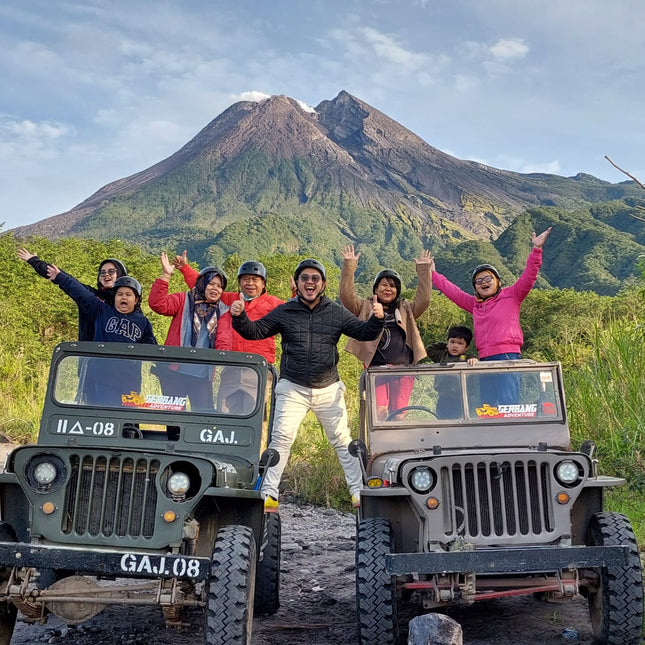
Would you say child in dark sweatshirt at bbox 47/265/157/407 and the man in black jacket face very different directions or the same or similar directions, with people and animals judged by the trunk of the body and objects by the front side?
same or similar directions

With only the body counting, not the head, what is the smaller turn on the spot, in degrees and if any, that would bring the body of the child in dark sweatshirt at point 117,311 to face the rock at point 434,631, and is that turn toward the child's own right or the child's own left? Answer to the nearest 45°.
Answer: approximately 45° to the child's own left

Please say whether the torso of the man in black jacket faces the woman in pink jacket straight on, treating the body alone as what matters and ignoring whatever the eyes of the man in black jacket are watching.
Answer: no

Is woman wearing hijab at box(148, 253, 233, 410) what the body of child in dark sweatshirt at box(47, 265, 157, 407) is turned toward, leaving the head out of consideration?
no

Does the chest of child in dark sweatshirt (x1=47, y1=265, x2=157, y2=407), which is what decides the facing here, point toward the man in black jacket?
no

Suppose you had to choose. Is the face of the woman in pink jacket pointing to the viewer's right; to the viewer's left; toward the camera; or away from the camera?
toward the camera

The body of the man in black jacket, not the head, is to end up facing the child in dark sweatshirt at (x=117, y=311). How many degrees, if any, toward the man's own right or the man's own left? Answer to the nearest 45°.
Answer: approximately 90° to the man's own right

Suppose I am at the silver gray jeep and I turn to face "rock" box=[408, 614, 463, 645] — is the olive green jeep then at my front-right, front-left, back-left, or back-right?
front-right

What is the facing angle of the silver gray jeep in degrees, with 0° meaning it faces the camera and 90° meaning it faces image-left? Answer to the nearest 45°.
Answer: approximately 0°

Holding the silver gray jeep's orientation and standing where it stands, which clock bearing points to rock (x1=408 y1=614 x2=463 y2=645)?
The rock is roughly at 1 o'clock from the silver gray jeep.

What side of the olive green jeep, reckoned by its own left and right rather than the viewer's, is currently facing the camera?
front

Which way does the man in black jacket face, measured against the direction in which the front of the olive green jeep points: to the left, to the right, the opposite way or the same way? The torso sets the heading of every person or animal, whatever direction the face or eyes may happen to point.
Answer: the same way

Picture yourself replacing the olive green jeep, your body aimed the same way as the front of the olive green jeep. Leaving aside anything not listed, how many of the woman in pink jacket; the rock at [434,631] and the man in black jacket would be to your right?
0

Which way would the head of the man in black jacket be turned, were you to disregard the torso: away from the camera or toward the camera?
toward the camera

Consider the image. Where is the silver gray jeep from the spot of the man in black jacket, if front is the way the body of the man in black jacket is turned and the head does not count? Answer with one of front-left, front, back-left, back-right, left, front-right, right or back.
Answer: front-left

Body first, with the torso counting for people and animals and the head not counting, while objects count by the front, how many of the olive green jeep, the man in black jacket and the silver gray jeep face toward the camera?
3

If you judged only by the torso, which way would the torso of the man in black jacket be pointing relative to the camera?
toward the camera

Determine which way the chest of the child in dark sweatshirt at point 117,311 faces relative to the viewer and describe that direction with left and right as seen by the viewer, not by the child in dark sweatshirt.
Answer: facing the viewer
